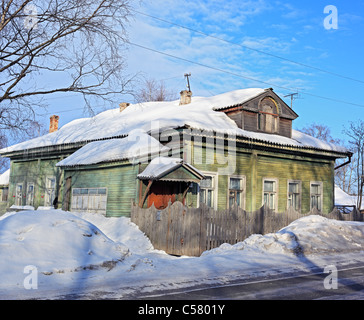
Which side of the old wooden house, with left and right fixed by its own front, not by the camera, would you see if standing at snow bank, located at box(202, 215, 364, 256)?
front

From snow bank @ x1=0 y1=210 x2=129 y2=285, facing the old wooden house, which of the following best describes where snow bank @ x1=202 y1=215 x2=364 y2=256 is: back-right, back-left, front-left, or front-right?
front-right

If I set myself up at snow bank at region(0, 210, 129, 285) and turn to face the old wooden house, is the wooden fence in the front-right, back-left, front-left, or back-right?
front-right

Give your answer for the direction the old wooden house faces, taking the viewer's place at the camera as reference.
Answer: facing the viewer and to the right of the viewer

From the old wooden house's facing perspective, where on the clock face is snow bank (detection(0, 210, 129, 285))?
The snow bank is roughly at 2 o'clock from the old wooden house.
